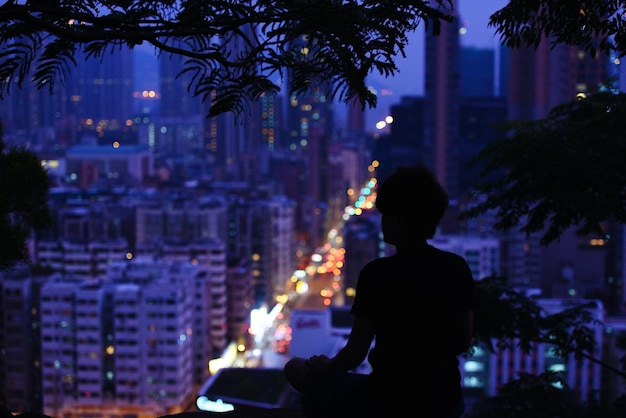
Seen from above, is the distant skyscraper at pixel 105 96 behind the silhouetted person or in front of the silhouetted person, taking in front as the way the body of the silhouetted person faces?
in front

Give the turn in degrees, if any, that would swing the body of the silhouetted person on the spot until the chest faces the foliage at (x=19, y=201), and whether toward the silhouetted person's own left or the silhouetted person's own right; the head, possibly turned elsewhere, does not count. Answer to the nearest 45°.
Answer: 0° — they already face it

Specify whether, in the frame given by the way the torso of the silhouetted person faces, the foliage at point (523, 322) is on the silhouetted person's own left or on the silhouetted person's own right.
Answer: on the silhouetted person's own right

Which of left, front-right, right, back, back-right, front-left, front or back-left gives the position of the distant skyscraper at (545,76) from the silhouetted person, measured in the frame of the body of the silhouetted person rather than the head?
front-right

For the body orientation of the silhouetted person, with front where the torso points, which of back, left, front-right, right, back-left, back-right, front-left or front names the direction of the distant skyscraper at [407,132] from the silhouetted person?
front-right

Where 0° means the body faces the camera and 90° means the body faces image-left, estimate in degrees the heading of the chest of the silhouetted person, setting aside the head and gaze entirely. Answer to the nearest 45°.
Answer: approximately 135°

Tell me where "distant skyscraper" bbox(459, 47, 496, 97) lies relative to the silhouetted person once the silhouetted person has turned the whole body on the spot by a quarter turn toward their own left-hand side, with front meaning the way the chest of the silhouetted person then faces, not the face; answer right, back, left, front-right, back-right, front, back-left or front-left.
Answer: back-right

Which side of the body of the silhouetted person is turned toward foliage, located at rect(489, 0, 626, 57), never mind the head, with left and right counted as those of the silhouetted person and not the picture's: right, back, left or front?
right

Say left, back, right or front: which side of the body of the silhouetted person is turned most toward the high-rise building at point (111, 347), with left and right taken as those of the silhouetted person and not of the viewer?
front
